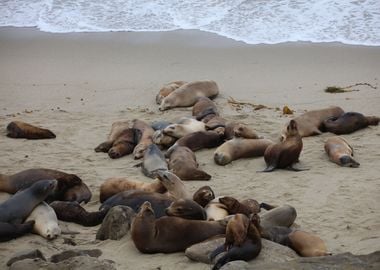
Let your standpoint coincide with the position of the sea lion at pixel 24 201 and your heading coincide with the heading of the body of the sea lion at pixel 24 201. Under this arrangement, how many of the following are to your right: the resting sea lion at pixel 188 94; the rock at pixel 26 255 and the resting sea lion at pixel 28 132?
1

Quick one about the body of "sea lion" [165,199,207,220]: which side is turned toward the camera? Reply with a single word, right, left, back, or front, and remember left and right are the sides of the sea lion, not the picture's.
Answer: left

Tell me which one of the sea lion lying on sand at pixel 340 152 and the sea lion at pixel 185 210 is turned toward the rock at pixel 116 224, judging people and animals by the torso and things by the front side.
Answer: the sea lion at pixel 185 210

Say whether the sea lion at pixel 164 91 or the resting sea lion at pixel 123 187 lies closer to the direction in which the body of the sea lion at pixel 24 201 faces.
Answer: the resting sea lion

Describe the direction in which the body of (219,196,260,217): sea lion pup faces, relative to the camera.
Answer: to the viewer's left
